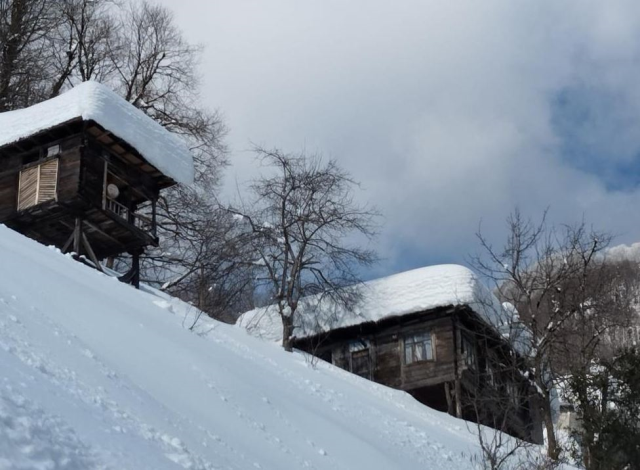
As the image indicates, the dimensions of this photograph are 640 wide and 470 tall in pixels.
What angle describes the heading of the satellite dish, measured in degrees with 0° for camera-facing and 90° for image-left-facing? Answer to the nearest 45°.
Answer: approximately 315°

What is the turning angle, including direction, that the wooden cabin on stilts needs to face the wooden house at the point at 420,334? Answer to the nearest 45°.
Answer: approximately 45° to its left

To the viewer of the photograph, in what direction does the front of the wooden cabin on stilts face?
facing the viewer and to the right of the viewer

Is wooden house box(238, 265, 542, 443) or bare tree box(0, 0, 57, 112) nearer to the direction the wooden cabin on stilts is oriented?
the wooden house

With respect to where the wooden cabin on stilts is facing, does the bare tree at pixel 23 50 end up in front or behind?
behind

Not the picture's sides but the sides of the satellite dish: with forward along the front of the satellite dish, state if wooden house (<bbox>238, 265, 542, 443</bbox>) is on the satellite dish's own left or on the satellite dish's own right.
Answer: on the satellite dish's own left
